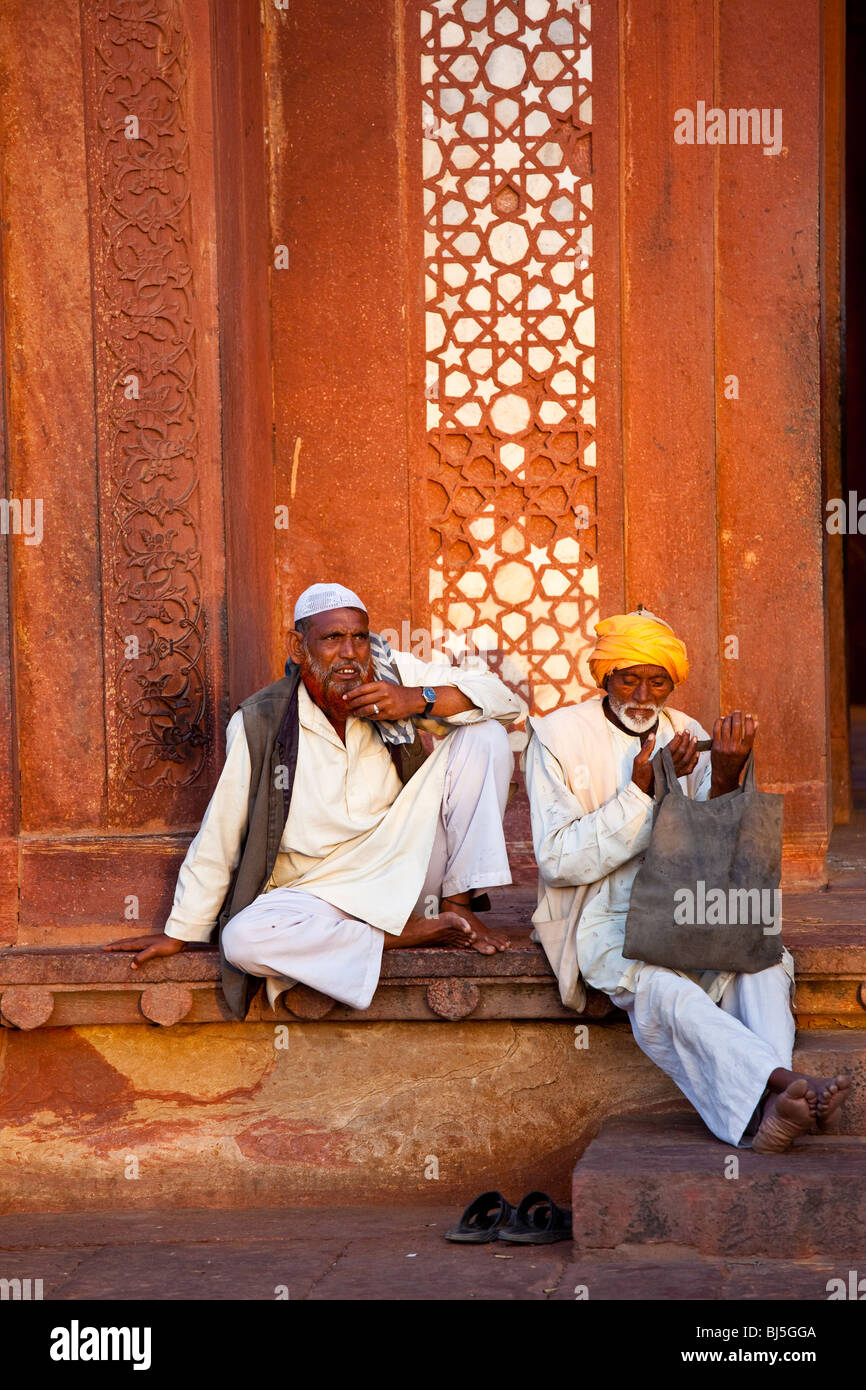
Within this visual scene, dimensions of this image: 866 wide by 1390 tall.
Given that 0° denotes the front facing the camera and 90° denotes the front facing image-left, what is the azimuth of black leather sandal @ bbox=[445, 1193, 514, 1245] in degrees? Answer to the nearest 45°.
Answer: approximately 45°

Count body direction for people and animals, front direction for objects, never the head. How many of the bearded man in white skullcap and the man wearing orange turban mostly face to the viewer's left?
0

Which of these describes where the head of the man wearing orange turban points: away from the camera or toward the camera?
toward the camera

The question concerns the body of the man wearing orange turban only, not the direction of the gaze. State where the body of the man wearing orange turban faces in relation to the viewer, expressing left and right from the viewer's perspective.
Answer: facing the viewer and to the right of the viewer

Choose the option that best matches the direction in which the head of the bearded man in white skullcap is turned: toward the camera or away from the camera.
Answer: toward the camera

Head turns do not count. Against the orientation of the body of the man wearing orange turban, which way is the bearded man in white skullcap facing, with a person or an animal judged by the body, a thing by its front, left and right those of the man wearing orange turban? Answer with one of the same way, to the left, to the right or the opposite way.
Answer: the same way
